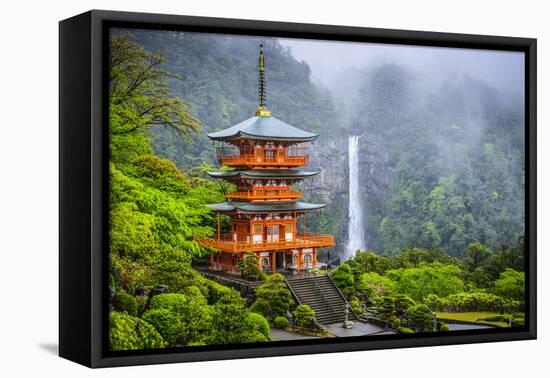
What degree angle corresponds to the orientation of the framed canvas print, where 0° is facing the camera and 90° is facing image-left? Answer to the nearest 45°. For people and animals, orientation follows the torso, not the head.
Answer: approximately 315°
